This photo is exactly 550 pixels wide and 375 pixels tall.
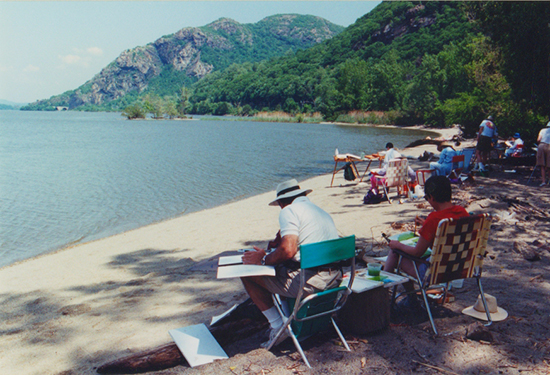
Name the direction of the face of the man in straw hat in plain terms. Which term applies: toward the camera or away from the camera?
away from the camera

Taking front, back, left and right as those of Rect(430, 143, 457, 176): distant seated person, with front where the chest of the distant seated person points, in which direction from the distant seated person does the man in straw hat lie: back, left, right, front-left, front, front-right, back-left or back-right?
left

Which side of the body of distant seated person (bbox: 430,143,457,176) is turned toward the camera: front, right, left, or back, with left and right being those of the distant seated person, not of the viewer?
left

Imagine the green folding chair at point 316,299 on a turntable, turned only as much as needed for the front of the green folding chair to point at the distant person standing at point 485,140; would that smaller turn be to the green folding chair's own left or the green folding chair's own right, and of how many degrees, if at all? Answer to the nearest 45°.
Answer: approximately 90° to the green folding chair's own right

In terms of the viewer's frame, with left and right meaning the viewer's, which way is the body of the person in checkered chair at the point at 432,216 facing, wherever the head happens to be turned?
facing away from the viewer and to the left of the viewer

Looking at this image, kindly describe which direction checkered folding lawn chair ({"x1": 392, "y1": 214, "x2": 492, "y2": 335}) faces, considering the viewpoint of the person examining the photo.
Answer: facing away from the viewer and to the left of the viewer

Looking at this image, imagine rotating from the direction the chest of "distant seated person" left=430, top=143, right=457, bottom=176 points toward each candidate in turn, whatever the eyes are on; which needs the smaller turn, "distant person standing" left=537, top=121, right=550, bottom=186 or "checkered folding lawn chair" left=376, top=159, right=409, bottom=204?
the checkered folding lawn chair

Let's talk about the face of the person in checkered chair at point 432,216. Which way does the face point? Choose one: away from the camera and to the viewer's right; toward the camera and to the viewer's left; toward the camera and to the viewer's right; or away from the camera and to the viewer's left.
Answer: away from the camera and to the viewer's left

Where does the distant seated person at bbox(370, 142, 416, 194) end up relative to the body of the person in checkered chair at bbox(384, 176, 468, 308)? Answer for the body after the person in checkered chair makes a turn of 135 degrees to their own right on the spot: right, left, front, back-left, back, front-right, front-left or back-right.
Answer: left

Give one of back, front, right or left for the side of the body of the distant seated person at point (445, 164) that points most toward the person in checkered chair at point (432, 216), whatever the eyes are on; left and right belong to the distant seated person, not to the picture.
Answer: left

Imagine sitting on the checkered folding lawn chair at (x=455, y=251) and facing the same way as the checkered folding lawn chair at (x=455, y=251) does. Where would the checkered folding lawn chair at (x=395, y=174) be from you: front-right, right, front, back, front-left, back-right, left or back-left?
front-right

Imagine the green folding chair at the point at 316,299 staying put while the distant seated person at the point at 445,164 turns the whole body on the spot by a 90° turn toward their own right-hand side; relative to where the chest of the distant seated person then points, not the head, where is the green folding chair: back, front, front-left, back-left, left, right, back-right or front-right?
back

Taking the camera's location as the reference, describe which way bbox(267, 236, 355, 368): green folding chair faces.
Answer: facing away from the viewer and to the left of the viewer

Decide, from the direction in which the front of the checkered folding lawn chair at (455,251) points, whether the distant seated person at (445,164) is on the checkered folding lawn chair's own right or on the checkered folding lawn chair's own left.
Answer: on the checkered folding lawn chair's own right

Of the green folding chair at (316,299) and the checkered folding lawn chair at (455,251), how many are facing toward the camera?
0
